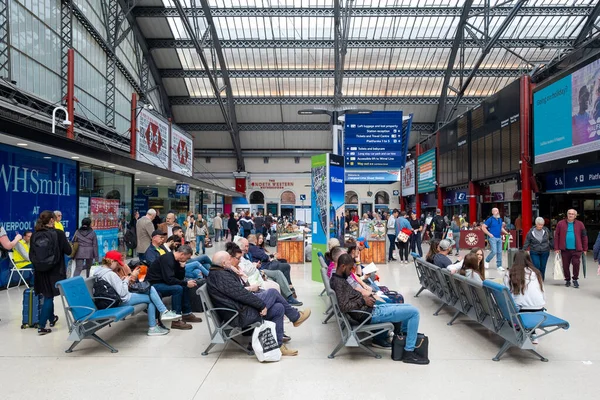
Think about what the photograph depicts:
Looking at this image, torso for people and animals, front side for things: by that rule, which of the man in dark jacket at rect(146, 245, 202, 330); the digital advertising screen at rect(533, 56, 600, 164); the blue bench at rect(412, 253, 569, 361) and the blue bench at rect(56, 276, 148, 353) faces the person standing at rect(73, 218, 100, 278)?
the digital advertising screen

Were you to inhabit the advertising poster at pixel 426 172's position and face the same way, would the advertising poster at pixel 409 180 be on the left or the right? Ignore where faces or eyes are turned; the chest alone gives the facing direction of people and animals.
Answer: on its right

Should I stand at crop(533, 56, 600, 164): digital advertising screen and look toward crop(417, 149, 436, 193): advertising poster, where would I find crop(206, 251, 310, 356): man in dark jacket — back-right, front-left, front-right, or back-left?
back-left

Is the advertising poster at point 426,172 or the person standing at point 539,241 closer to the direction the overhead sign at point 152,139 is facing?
the person standing

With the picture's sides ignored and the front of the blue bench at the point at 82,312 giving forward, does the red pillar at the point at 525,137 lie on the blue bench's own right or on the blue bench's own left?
on the blue bench's own left

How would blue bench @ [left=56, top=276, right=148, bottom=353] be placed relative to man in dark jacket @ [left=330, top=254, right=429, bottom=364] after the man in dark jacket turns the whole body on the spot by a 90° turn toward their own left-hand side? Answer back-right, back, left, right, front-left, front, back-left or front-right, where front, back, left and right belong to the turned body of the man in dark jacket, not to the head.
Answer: left

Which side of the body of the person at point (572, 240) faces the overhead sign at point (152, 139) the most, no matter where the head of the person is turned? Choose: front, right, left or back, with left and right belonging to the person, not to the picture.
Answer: right

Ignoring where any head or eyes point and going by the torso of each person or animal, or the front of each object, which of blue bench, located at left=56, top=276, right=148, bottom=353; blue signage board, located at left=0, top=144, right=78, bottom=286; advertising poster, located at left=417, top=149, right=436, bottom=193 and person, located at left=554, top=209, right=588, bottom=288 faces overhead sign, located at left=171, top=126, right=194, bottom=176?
the advertising poster

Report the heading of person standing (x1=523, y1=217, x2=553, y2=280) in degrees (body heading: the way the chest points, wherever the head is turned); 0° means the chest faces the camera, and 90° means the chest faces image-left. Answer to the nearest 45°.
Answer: approximately 0°

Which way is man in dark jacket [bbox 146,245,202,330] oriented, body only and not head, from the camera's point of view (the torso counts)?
to the viewer's right

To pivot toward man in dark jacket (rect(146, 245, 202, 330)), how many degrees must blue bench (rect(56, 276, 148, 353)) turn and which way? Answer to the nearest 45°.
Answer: approximately 90° to its left
